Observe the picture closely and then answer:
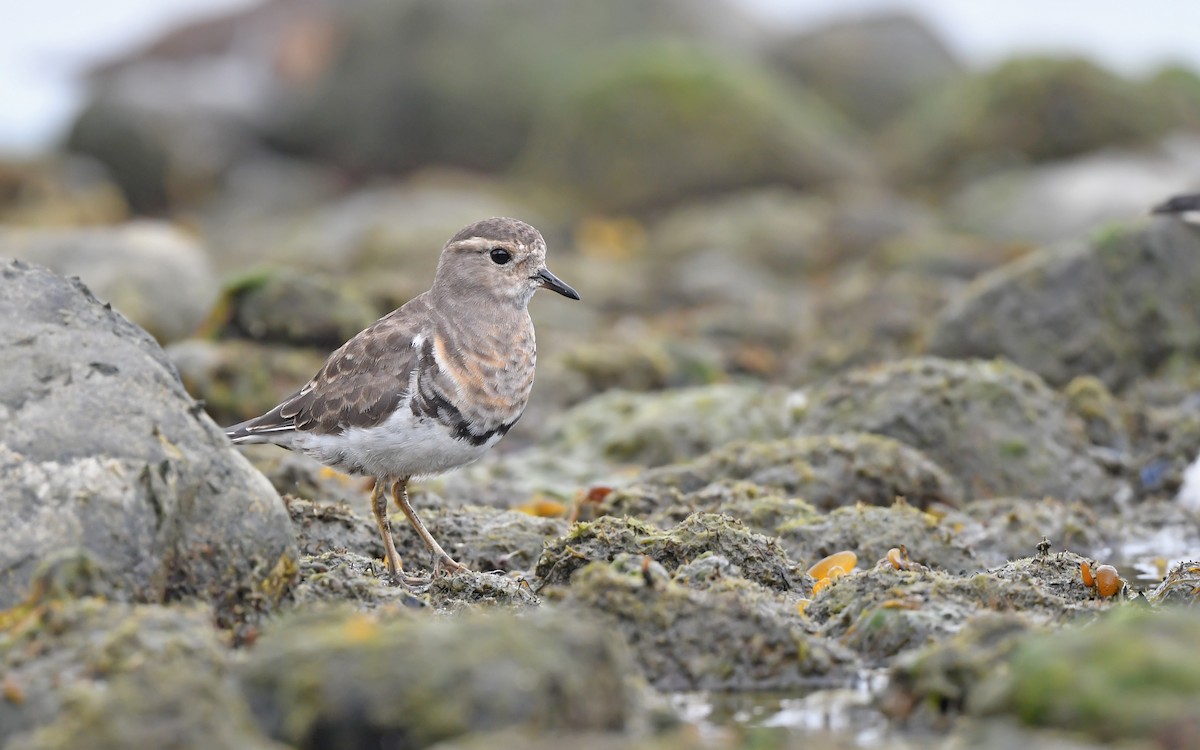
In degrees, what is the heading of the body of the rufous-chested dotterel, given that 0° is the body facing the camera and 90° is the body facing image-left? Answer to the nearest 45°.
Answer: approximately 270°

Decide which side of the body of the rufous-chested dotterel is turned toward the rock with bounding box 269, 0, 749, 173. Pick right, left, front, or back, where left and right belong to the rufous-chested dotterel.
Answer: left
